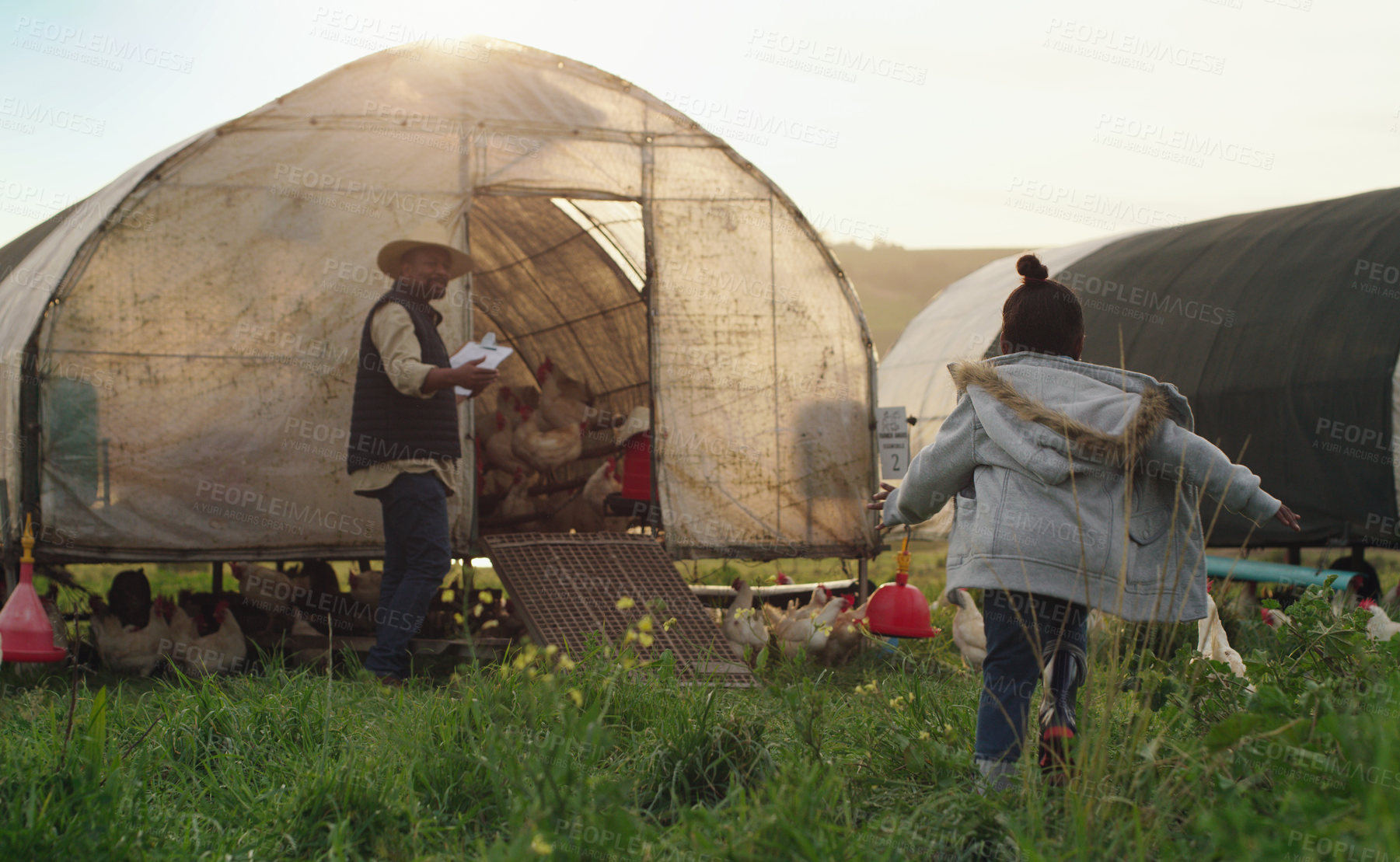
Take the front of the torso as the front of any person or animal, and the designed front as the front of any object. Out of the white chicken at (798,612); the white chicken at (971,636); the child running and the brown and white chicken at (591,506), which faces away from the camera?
the child running

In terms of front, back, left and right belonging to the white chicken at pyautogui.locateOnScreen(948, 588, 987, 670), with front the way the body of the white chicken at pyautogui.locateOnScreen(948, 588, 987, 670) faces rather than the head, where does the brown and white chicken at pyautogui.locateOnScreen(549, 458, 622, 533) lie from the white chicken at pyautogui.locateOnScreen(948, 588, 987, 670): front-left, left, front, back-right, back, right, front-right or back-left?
front-right

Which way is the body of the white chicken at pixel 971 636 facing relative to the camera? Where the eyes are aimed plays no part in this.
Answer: to the viewer's left
